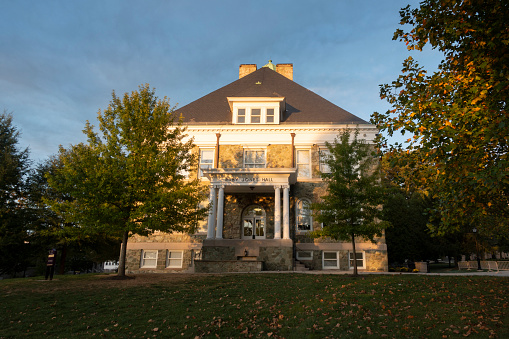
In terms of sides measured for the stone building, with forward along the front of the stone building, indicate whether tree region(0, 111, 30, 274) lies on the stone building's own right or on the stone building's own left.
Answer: on the stone building's own right

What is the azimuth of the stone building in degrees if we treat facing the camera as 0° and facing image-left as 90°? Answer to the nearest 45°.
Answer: approximately 0°

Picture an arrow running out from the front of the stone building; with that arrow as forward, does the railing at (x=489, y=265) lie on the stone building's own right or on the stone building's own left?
on the stone building's own left

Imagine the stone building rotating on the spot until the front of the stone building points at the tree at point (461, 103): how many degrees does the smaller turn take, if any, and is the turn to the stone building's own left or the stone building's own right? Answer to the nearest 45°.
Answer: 0° — it already faces it

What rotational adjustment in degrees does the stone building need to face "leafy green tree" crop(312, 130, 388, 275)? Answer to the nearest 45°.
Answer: approximately 45° to its left
